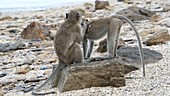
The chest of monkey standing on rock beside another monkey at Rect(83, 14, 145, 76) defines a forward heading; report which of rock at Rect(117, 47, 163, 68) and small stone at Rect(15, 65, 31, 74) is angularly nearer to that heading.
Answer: the small stone

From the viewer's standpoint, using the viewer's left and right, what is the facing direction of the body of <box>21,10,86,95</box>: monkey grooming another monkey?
facing away from the viewer and to the right of the viewer

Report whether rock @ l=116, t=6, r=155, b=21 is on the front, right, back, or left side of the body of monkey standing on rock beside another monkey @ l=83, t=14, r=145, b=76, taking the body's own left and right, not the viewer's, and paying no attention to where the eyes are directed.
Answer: right

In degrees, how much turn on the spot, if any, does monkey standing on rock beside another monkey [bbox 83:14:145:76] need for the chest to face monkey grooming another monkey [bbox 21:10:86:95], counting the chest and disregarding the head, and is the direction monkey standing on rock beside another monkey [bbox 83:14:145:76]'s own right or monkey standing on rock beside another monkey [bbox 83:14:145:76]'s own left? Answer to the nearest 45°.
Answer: approximately 45° to monkey standing on rock beside another monkey [bbox 83:14:145:76]'s own left

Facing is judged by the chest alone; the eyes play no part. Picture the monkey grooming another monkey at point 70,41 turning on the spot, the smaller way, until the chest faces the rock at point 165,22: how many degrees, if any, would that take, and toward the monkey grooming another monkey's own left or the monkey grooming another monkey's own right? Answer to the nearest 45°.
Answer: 0° — it already faces it

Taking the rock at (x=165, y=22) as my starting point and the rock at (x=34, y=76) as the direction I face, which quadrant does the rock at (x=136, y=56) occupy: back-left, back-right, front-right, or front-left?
front-left

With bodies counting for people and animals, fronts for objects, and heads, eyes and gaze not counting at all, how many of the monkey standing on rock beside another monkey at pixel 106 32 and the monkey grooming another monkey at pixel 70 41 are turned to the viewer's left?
1

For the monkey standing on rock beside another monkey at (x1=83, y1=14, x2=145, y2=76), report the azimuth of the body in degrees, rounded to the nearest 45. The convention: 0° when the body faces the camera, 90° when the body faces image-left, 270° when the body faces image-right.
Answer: approximately 90°
